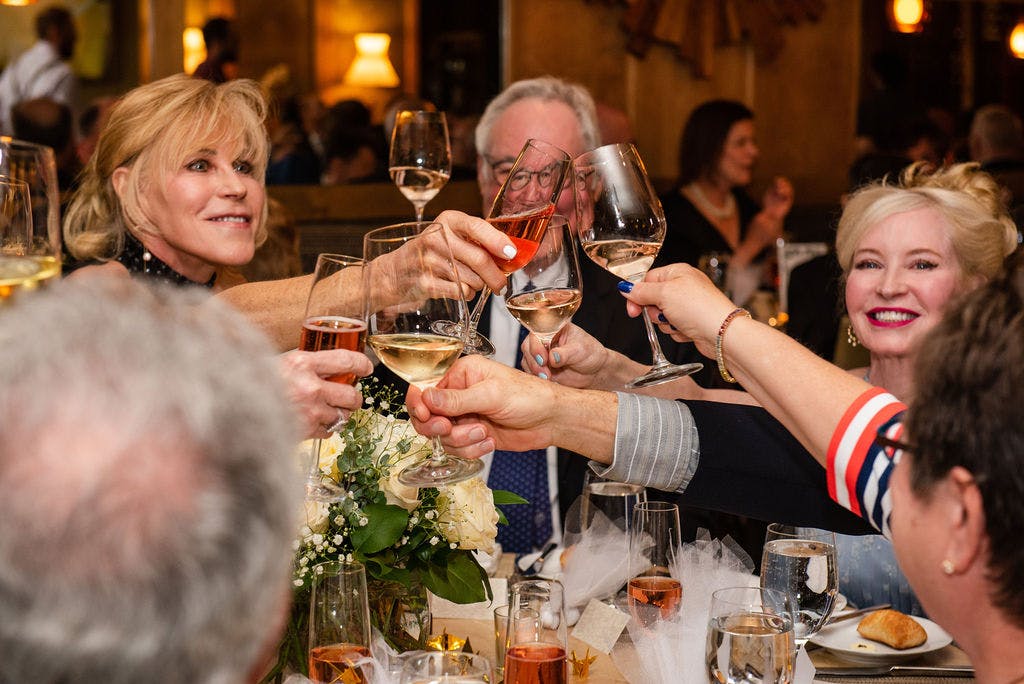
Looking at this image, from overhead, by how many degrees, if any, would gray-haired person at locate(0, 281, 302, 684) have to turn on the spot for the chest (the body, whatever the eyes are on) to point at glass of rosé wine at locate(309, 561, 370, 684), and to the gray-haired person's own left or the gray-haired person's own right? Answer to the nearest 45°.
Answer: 0° — they already face it

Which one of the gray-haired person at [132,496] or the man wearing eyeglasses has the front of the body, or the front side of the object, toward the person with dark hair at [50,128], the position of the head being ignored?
the gray-haired person

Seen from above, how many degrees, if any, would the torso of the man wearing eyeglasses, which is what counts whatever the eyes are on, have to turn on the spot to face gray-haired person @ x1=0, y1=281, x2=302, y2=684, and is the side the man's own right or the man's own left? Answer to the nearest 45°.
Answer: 0° — they already face them

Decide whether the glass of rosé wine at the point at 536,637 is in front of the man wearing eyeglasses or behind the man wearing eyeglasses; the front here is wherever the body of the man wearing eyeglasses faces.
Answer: in front

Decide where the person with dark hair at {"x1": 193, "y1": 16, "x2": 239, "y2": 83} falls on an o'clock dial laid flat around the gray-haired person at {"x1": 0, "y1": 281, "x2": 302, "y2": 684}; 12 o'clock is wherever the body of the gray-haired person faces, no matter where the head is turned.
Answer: The person with dark hair is roughly at 12 o'clock from the gray-haired person.

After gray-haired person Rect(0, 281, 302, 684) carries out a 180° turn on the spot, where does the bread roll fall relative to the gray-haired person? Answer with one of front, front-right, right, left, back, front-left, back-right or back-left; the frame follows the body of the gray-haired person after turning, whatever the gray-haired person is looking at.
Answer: back-left

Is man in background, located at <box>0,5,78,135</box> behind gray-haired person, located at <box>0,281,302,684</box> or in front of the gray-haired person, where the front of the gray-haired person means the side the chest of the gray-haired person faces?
in front

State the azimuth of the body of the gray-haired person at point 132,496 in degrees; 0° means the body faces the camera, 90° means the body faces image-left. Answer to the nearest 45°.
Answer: approximately 180°

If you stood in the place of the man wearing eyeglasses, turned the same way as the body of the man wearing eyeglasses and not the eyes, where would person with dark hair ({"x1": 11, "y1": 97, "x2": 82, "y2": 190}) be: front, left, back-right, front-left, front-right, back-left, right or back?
back-right

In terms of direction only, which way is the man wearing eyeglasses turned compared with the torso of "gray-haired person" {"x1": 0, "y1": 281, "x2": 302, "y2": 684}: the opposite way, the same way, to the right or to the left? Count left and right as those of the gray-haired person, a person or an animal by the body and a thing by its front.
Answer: the opposite way

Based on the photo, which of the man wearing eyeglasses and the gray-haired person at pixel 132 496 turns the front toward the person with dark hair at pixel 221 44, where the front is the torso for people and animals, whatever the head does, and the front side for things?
the gray-haired person

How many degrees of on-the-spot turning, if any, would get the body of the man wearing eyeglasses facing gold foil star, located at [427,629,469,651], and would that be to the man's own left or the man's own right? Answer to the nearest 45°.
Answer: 0° — they already face it

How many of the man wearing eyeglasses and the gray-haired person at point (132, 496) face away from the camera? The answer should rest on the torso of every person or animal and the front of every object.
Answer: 1

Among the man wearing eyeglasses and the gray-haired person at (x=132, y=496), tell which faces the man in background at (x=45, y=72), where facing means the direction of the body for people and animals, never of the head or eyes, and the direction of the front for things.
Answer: the gray-haired person
